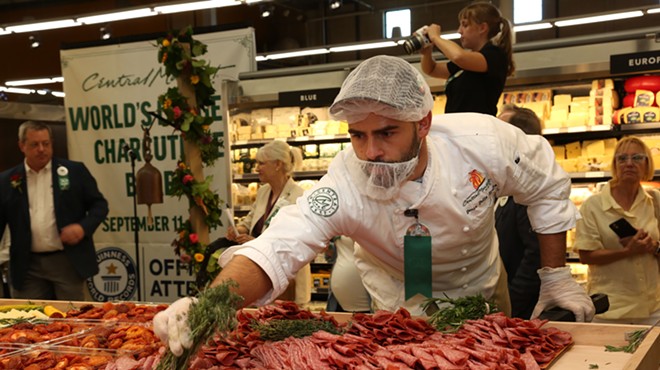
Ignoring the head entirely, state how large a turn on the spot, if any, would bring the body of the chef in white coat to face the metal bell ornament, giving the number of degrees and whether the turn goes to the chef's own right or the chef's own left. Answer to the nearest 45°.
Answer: approximately 90° to the chef's own right

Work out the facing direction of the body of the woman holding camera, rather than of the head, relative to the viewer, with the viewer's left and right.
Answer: facing to the left of the viewer

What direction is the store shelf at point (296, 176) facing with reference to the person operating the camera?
facing the viewer

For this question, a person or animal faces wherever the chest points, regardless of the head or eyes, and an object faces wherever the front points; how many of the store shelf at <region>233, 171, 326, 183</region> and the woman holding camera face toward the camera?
1

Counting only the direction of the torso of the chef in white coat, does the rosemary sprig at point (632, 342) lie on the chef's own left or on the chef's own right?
on the chef's own left

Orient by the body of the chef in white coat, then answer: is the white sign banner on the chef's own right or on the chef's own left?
on the chef's own right

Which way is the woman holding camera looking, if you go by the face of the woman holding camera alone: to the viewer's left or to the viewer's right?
to the viewer's left

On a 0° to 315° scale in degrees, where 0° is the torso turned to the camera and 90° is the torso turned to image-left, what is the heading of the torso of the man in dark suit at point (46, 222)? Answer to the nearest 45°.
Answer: approximately 0°

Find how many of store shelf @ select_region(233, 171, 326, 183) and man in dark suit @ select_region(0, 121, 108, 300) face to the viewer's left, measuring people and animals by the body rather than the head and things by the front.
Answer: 0

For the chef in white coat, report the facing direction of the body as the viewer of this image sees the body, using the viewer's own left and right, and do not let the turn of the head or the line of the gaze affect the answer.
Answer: facing the viewer and to the left of the viewer

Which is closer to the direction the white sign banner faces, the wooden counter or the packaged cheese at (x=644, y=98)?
the wooden counter

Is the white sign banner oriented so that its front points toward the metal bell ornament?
yes

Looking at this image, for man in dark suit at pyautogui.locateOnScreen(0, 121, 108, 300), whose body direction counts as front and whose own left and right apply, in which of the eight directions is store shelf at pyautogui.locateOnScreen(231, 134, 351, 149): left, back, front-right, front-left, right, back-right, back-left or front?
left

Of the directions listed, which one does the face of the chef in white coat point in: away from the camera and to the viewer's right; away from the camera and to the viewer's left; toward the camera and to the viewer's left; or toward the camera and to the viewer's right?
toward the camera and to the viewer's left
